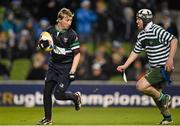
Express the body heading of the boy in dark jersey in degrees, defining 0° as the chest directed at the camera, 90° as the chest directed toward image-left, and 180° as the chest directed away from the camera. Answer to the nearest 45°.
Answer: approximately 45°
